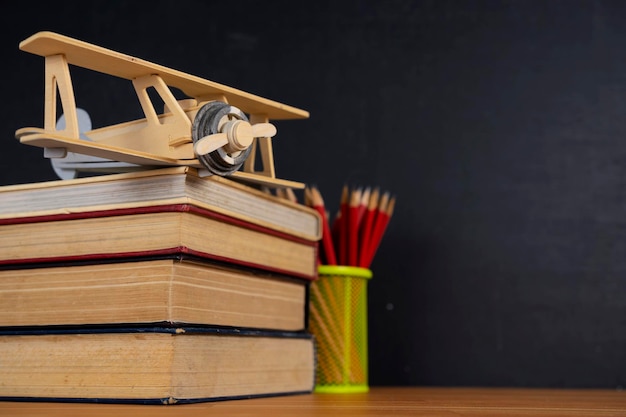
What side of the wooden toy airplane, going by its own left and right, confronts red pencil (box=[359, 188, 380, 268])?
left

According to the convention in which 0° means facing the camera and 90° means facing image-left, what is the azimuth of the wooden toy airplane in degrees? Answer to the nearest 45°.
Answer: approximately 315°
